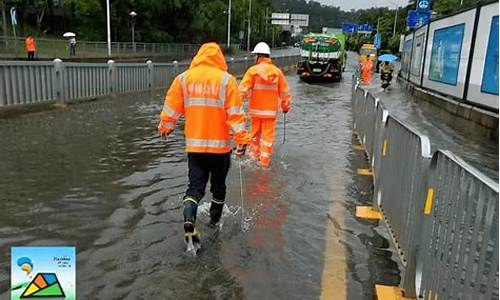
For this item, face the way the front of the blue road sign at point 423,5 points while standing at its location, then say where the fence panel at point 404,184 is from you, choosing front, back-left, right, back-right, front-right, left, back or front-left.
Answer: front

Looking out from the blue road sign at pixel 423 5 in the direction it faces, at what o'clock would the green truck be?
The green truck is roughly at 1 o'clock from the blue road sign.

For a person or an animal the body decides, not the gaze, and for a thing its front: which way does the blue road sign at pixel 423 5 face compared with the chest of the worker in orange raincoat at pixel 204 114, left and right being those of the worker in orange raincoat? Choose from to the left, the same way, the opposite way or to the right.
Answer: the opposite way

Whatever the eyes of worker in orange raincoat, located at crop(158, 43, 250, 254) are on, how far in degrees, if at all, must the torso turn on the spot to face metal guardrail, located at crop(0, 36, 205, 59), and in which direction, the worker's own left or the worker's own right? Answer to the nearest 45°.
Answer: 0° — they already face it

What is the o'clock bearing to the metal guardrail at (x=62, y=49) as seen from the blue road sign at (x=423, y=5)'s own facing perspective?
The metal guardrail is roughly at 2 o'clock from the blue road sign.

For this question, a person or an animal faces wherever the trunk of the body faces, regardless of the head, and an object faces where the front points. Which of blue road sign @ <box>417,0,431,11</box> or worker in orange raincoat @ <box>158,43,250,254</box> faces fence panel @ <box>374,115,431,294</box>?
the blue road sign

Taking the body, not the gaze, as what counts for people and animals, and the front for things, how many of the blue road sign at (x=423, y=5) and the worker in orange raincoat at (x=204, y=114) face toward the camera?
1

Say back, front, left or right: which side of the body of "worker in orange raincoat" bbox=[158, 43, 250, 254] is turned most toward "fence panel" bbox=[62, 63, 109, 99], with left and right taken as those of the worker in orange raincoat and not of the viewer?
front

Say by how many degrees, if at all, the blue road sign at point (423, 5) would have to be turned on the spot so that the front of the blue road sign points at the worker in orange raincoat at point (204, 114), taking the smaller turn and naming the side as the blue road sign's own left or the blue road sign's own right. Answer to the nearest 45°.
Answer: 0° — it already faces them

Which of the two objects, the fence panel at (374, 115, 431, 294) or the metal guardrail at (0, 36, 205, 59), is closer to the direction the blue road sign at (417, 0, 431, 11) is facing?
the fence panel

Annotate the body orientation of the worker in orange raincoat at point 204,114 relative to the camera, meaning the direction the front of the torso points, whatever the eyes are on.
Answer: away from the camera

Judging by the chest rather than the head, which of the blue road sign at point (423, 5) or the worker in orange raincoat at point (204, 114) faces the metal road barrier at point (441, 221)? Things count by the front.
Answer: the blue road sign

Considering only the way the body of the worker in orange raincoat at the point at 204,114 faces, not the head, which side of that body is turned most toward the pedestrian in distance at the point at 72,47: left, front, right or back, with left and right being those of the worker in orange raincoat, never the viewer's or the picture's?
front

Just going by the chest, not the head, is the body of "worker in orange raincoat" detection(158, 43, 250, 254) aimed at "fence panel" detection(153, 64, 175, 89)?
yes

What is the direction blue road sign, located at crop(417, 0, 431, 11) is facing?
toward the camera

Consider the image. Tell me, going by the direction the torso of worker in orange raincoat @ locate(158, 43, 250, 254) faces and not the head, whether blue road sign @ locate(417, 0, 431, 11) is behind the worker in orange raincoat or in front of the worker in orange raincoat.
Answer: in front
